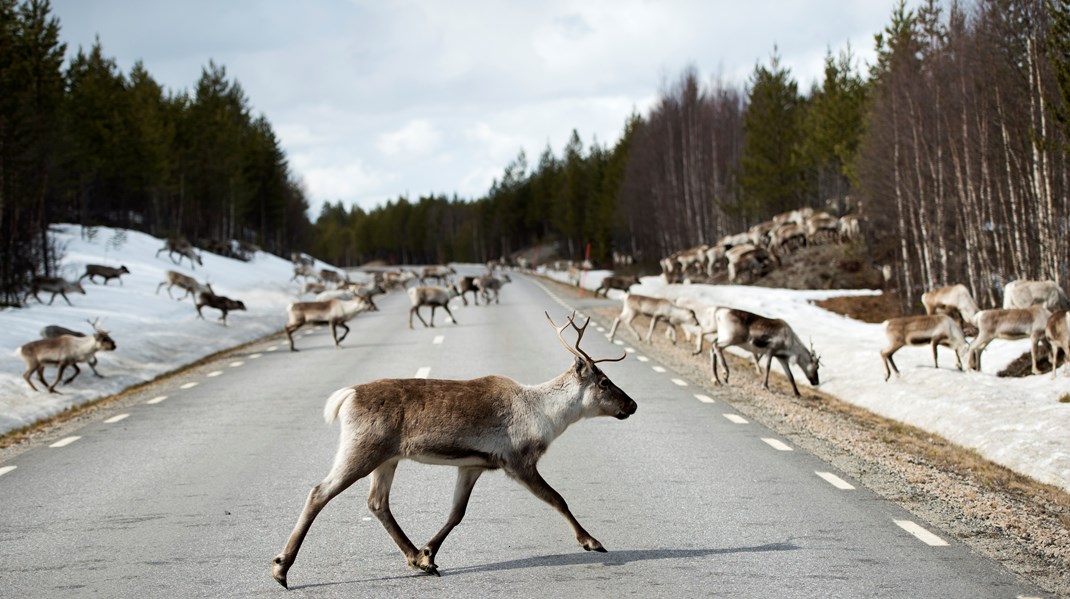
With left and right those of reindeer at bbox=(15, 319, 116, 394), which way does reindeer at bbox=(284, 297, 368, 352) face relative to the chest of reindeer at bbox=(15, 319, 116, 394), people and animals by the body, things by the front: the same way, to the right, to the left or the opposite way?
the same way

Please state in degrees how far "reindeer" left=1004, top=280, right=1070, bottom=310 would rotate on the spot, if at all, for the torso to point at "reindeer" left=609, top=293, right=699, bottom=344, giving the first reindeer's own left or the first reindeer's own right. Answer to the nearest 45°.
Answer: approximately 180°

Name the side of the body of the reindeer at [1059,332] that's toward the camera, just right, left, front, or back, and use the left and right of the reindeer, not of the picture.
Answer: right

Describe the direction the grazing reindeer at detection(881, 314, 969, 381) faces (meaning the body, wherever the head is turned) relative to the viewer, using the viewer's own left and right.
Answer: facing to the right of the viewer

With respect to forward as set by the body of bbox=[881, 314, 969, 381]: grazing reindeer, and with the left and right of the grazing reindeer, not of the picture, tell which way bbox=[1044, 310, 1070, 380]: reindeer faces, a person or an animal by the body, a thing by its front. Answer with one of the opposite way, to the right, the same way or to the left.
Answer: the same way

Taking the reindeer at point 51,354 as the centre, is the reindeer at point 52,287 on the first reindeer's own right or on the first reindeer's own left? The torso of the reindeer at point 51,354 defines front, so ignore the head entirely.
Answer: on the first reindeer's own left

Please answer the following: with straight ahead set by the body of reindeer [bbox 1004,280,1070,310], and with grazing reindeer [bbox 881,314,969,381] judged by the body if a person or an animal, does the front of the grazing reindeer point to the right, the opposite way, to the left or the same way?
the same way

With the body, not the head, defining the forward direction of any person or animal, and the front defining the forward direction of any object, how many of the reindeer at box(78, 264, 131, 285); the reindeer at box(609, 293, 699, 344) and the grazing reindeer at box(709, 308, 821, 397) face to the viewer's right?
3

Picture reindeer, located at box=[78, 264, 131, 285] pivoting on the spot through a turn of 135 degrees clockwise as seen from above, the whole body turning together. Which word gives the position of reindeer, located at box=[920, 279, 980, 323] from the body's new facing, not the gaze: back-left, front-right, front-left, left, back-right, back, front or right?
left

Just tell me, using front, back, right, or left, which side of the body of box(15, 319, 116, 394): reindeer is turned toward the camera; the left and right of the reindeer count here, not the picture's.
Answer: right

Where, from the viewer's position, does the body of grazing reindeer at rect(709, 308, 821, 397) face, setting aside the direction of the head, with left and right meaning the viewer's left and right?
facing to the right of the viewer

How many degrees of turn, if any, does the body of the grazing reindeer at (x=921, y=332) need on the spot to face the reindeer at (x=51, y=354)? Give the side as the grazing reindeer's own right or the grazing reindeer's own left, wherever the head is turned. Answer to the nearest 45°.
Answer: approximately 180°

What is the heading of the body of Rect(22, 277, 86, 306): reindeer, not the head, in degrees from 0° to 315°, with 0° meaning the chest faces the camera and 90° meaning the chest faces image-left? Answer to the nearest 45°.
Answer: approximately 270°
